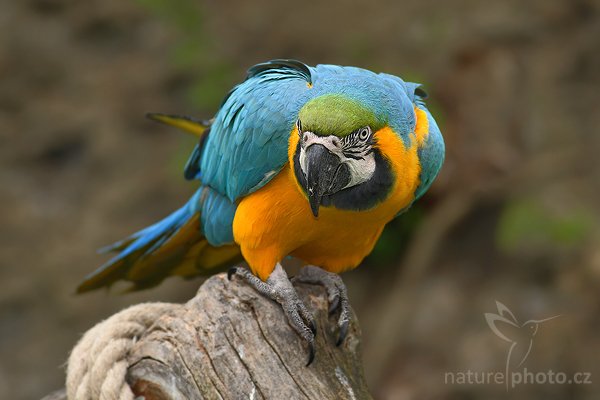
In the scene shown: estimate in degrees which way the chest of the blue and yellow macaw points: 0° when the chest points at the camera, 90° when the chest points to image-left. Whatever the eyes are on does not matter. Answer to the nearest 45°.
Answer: approximately 315°
